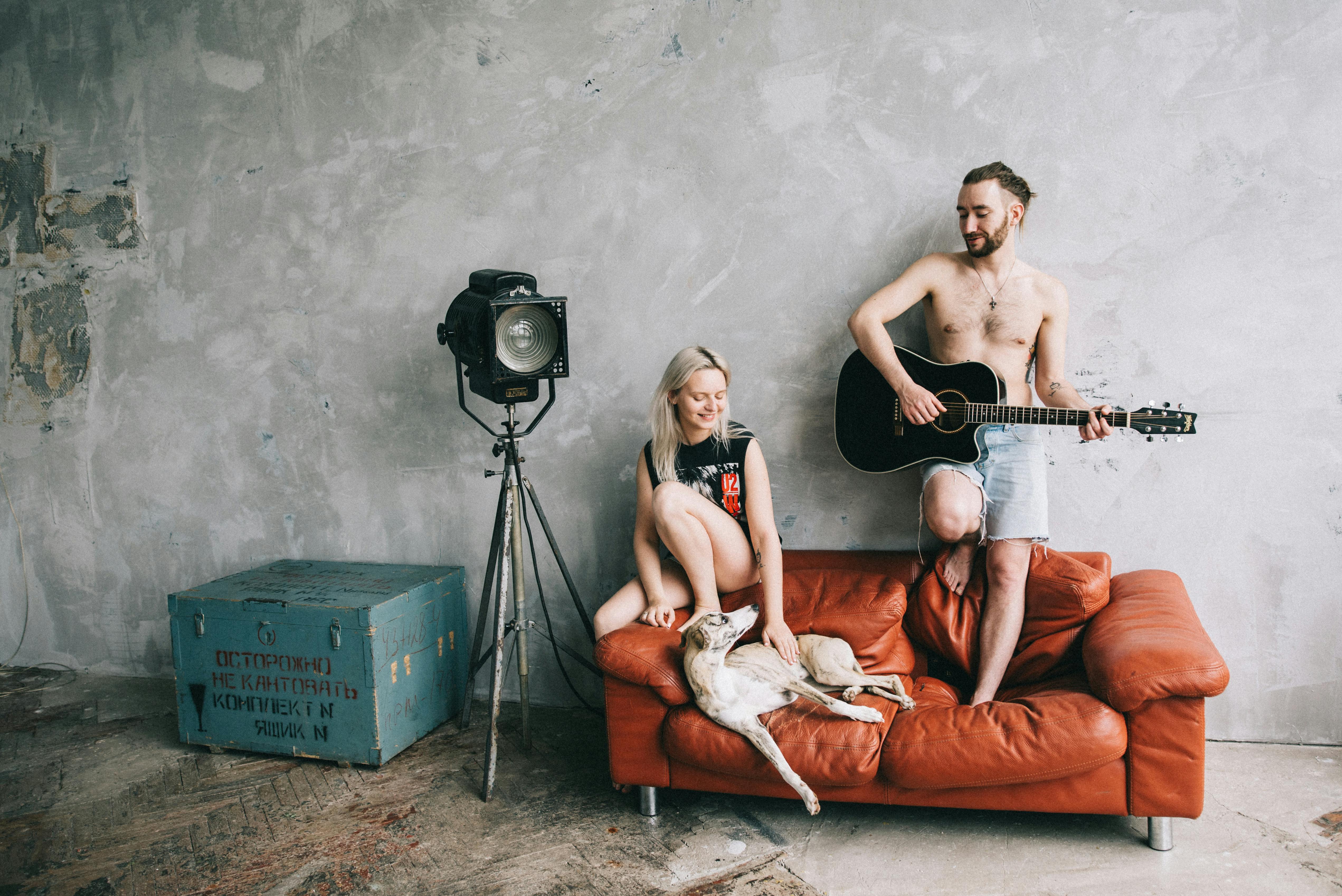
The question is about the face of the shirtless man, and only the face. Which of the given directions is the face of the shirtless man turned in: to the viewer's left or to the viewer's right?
to the viewer's left

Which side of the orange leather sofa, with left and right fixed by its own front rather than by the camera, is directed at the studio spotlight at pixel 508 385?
right

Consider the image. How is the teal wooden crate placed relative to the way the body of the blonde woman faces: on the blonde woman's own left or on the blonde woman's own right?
on the blonde woman's own right

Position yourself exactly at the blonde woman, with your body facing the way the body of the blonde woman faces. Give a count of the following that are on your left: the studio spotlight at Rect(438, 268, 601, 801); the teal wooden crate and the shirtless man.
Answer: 1

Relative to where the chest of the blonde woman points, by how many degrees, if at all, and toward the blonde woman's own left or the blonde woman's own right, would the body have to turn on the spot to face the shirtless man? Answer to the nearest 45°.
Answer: approximately 90° to the blonde woman's own left

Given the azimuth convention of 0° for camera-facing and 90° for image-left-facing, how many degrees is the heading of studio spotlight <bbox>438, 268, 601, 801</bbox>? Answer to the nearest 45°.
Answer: approximately 315°

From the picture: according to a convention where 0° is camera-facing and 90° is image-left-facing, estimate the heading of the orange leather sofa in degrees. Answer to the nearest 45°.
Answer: approximately 0°

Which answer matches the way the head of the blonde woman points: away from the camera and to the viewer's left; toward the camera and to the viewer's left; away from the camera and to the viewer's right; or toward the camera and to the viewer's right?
toward the camera and to the viewer's right

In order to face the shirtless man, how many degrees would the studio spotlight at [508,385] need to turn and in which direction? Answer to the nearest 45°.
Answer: approximately 45° to its left
